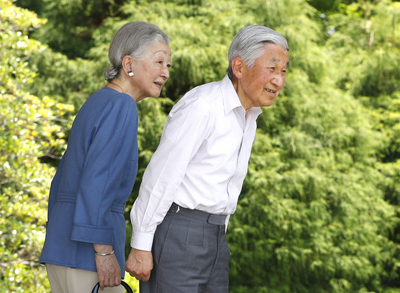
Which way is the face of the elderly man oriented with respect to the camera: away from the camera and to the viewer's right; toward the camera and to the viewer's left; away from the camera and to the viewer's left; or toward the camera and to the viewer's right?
toward the camera and to the viewer's right

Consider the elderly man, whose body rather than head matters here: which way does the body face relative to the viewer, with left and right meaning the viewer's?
facing the viewer and to the right of the viewer

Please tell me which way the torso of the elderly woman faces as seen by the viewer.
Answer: to the viewer's right

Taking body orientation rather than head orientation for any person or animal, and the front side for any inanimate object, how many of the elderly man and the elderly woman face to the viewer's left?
0

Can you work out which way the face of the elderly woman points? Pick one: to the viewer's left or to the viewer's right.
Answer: to the viewer's right
